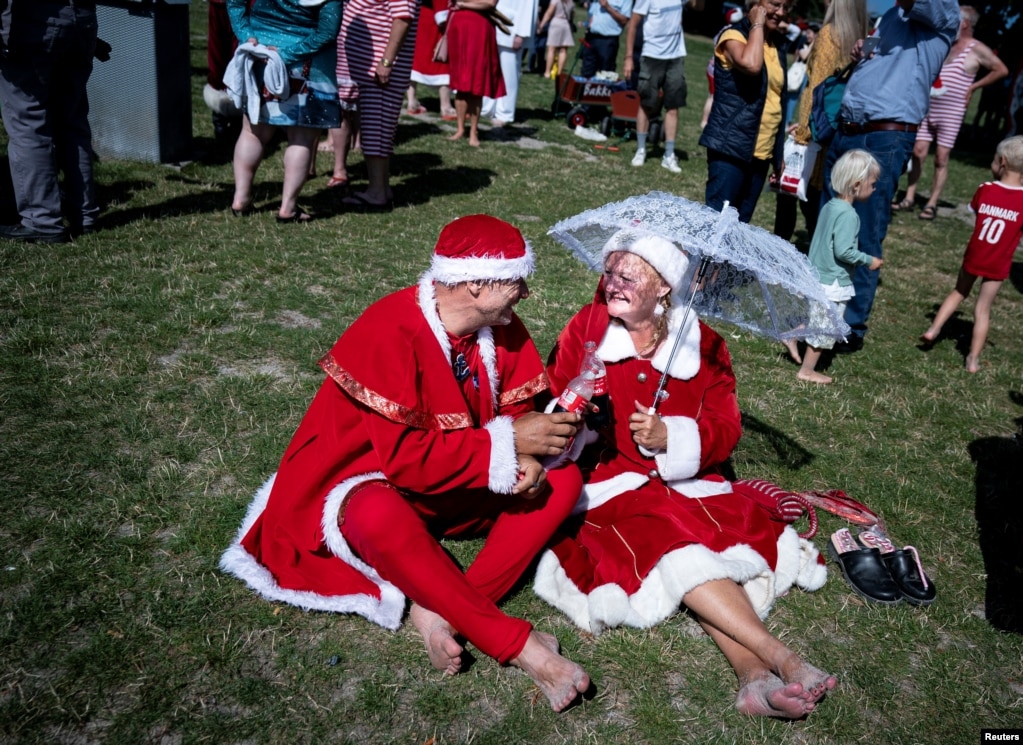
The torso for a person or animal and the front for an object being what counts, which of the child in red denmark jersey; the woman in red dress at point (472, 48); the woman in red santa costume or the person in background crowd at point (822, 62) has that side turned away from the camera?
the child in red denmark jersey

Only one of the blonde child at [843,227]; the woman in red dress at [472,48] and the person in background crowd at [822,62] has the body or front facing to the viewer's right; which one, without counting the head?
the blonde child

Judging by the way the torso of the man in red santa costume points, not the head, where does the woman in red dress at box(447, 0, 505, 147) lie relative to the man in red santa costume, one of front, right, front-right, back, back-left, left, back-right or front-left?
back-left

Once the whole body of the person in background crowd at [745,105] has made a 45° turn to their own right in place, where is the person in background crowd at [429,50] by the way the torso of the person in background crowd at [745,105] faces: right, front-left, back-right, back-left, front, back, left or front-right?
back-right

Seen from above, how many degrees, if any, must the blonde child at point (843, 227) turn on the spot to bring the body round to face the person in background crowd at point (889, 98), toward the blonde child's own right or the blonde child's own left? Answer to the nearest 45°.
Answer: approximately 90° to the blonde child's own left

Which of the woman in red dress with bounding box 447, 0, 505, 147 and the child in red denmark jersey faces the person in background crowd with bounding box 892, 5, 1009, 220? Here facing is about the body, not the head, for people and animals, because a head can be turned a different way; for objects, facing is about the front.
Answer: the child in red denmark jersey

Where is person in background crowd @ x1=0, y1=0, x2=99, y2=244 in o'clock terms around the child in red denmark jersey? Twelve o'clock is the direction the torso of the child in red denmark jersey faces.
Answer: The person in background crowd is roughly at 8 o'clock from the child in red denmark jersey.

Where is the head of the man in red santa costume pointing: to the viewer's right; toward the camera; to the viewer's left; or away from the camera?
to the viewer's right

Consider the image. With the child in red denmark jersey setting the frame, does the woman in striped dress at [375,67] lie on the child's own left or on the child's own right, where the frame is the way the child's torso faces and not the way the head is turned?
on the child's own left
